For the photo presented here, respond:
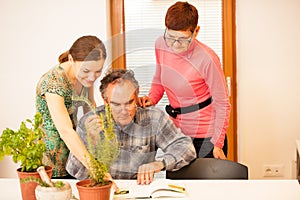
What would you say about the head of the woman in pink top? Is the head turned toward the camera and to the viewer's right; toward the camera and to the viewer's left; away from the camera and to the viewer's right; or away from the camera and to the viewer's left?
toward the camera and to the viewer's left

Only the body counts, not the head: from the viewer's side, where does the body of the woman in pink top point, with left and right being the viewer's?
facing the viewer and to the left of the viewer

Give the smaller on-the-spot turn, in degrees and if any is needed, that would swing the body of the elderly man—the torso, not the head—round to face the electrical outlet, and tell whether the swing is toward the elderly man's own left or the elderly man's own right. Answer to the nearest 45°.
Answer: approximately 135° to the elderly man's own left

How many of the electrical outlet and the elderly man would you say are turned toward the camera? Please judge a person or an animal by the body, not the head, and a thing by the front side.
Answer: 2

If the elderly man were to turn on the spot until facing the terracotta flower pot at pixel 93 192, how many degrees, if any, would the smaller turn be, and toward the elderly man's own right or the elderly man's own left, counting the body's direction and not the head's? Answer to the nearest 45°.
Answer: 0° — they already face it

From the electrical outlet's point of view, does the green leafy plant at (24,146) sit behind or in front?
in front

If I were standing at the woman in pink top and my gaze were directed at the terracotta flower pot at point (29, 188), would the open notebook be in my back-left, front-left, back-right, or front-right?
front-left

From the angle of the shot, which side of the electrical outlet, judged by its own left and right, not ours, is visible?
front

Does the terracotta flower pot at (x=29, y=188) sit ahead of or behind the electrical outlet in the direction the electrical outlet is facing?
ahead
